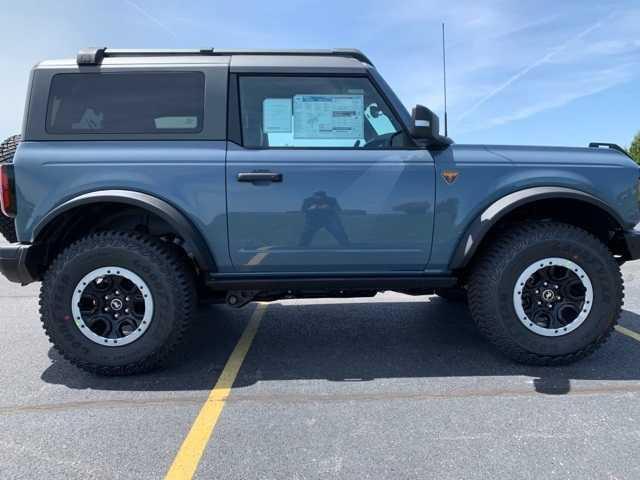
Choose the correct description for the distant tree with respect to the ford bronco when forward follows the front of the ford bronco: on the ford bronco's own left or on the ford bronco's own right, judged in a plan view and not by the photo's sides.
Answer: on the ford bronco's own left

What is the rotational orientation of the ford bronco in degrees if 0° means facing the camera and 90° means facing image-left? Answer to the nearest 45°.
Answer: approximately 270°
